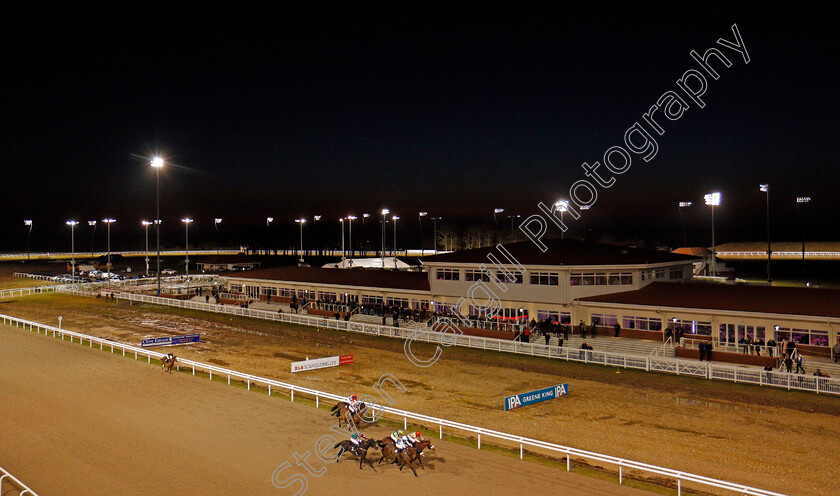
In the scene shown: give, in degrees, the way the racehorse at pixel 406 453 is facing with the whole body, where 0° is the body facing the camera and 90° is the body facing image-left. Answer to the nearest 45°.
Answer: approximately 315°

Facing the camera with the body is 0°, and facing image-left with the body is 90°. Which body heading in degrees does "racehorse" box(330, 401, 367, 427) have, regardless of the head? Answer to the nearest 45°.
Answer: approximately 315°

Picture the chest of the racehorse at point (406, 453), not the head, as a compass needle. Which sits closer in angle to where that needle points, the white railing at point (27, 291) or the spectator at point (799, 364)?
the spectator

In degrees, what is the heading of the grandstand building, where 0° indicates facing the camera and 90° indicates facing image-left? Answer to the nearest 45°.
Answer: approximately 45°

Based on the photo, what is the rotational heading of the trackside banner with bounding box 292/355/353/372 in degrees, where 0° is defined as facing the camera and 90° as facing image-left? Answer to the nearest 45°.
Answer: approximately 315°

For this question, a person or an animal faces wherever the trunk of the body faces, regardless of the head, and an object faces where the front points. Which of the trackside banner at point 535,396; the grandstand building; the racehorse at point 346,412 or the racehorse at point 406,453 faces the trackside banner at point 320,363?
the grandstand building

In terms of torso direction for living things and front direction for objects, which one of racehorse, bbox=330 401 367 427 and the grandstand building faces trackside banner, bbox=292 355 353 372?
the grandstand building
